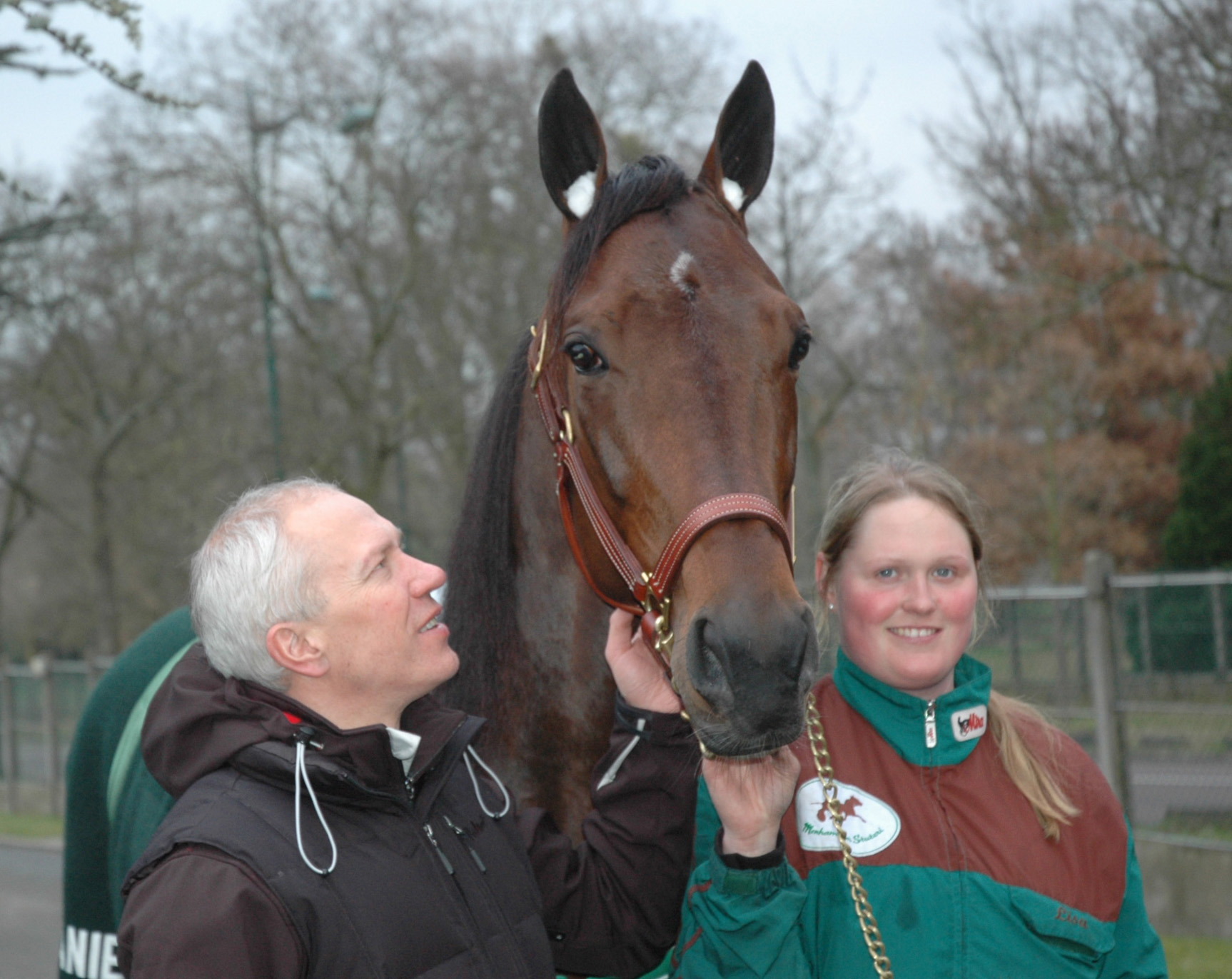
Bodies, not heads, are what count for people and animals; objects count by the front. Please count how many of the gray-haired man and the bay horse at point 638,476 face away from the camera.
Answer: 0

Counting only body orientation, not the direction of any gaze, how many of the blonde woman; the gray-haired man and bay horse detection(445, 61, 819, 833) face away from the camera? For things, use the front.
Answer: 0

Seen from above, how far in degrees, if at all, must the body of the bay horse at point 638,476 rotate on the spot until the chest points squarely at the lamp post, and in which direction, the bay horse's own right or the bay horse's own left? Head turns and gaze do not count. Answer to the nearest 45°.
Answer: approximately 135° to the bay horse's own left

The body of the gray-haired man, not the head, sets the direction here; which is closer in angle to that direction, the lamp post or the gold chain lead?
the gold chain lead

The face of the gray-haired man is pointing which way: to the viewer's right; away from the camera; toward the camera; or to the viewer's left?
to the viewer's right

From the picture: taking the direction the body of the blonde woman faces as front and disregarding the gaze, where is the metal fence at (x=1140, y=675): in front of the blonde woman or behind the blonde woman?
behind

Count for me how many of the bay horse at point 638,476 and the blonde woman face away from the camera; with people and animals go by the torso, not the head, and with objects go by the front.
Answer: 0

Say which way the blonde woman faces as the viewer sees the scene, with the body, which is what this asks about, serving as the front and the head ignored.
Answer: toward the camera

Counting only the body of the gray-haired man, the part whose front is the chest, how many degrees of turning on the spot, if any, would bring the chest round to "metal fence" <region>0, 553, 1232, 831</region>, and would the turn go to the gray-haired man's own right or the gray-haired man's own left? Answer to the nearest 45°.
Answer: approximately 90° to the gray-haired man's own left

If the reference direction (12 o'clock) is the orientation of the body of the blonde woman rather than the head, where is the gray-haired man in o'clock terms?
The gray-haired man is roughly at 2 o'clock from the blonde woman.

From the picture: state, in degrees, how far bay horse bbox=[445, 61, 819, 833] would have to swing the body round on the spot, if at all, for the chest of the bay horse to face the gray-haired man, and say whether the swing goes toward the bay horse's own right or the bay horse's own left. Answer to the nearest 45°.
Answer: approximately 90° to the bay horse's own right

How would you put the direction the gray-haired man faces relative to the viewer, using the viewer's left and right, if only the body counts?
facing the viewer and to the right of the viewer
